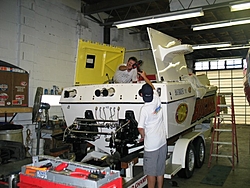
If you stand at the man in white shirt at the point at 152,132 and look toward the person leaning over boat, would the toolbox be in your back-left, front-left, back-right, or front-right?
back-left

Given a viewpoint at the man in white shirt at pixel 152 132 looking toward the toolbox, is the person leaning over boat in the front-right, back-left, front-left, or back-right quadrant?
back-right

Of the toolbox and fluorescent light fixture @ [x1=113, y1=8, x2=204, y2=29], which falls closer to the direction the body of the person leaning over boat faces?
the toolbox

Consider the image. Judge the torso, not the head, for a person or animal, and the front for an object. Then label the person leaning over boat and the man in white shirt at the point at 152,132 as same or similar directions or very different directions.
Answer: very different directions

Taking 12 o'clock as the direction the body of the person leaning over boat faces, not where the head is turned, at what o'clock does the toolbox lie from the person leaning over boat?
The toolbox is roughly at 2 o'clock from the person leaning over boat.

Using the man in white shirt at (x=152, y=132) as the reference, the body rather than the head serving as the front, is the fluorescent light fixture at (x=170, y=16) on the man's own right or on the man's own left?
on the man's own right

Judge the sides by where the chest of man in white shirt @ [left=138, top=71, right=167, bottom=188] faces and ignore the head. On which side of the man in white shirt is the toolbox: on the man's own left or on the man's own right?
on the man's own left

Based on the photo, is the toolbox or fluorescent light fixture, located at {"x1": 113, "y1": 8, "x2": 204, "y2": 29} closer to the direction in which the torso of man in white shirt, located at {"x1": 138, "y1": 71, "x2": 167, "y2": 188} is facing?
the fluorescent light fixture

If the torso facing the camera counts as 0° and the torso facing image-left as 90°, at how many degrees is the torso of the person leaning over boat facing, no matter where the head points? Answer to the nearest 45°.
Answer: approximately 315°

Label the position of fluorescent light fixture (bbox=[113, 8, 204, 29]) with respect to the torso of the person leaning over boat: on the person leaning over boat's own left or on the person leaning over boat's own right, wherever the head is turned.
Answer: on the person leaning over boat's own left

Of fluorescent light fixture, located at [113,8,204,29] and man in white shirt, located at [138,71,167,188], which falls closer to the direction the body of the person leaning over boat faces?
the man in white shirt

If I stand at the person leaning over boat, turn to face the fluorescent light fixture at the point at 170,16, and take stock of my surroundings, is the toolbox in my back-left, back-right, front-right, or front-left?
back-right

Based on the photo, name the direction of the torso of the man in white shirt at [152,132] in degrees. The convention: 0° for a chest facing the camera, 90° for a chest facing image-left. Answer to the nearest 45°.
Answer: approximately 135°
